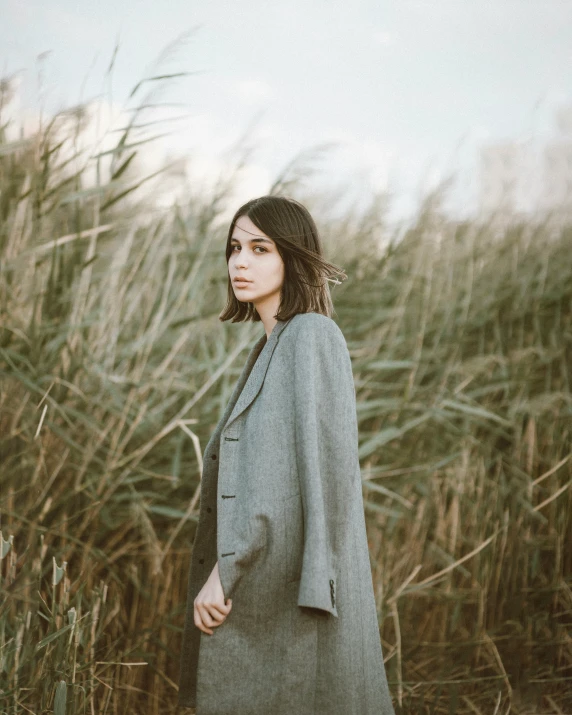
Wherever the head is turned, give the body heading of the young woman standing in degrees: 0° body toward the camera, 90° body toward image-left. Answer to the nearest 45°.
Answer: approximately 90°
